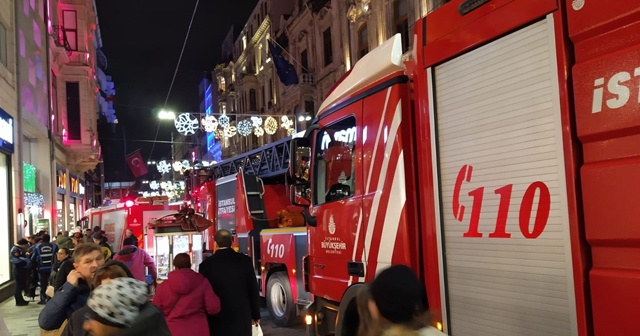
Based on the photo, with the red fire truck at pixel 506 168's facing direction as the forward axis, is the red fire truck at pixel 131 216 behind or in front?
in front

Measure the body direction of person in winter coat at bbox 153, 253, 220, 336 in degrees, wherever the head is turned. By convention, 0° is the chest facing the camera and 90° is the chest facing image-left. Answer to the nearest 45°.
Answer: approximately 180°

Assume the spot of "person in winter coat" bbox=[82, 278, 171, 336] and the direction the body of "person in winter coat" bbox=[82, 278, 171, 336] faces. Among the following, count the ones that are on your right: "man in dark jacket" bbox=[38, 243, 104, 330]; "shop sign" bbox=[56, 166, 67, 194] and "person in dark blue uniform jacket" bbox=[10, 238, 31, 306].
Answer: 3

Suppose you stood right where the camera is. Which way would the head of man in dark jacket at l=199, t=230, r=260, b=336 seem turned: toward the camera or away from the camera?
away from the camera

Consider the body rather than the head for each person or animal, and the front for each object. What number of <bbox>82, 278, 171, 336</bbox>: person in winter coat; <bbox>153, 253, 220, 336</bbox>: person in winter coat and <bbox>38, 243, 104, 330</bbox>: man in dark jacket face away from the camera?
1

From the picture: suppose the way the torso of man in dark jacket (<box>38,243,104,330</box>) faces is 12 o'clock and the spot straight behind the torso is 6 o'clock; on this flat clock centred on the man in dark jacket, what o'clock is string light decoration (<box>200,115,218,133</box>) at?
The string light decoration is roughly at 8 o'clock from the man in dark jacket.

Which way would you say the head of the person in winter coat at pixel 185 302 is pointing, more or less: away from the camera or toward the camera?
away from the camera

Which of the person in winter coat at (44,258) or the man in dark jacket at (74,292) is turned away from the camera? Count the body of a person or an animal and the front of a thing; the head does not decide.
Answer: the person in winter coat
